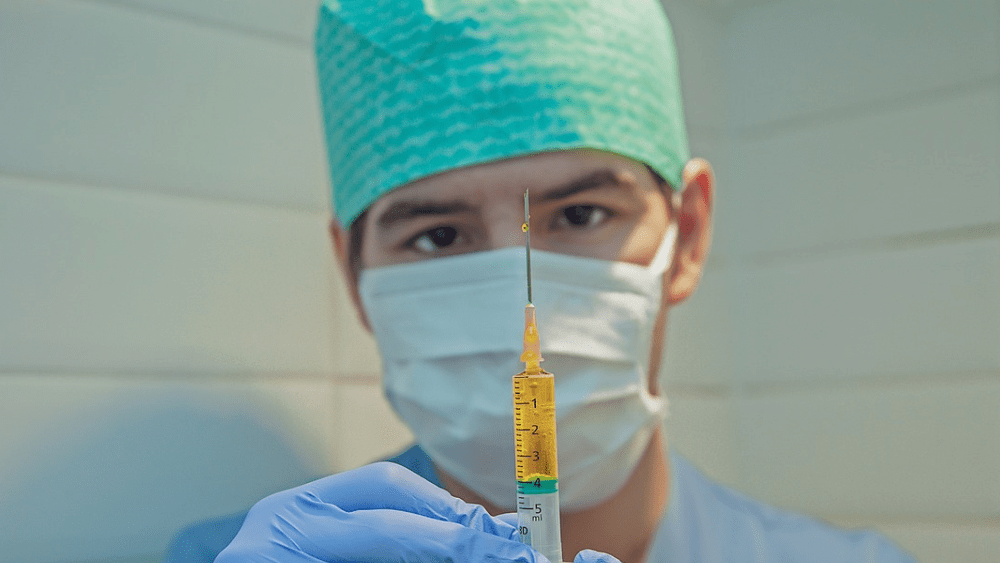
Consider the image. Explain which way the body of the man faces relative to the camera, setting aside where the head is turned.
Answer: toward the camera

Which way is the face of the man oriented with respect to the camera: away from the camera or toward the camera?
toward the camera
